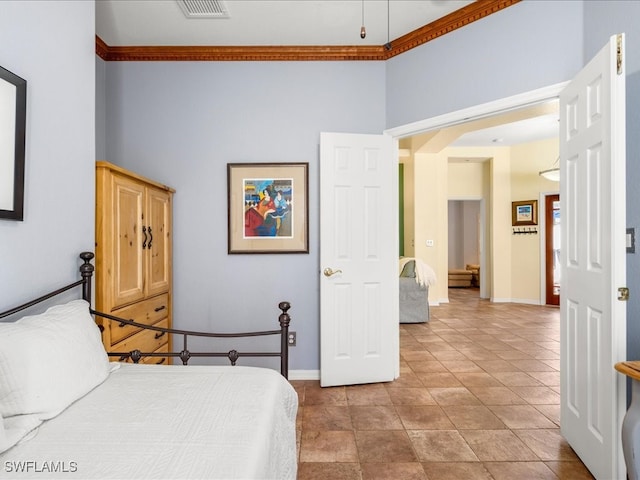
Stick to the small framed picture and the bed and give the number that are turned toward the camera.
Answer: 1

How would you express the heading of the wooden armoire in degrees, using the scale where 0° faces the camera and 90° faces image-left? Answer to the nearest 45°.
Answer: approximately 315°

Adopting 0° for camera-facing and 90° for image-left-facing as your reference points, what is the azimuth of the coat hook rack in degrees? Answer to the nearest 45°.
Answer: approximately 0°

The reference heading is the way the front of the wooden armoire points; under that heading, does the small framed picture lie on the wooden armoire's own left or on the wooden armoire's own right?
on the wooden armoire's own left

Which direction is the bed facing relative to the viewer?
to the viewer's right

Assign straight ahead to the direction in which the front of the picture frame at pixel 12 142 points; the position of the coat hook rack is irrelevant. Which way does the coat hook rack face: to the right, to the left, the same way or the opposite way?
to the right

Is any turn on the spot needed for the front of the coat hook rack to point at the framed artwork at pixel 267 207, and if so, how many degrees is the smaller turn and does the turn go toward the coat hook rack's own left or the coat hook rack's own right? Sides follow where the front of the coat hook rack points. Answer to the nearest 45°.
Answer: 0° — it already faces it

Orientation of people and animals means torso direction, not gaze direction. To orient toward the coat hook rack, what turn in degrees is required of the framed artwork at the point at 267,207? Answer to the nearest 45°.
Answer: approximately 135° to its left

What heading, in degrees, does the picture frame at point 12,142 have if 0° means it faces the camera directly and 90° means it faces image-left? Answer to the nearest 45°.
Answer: approximately 315°

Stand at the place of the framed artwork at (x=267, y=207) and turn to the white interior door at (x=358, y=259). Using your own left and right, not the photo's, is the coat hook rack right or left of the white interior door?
left
